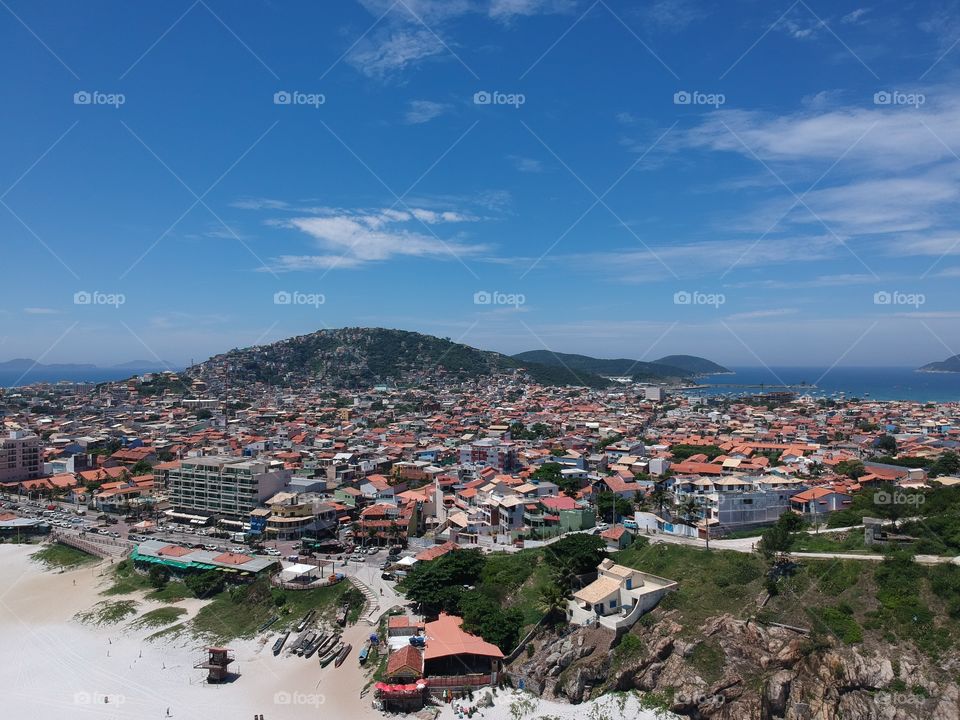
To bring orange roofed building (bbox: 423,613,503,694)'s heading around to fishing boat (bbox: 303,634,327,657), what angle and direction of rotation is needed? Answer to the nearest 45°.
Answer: approximately 135° to its right

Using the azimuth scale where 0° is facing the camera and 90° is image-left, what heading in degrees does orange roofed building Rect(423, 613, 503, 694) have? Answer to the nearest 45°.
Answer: approximately 0°

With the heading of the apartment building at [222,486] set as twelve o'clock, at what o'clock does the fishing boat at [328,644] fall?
The fishing boat is roughly at 10 o'clock from the apartment building.

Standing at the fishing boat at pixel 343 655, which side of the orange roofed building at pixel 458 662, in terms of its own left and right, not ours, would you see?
right

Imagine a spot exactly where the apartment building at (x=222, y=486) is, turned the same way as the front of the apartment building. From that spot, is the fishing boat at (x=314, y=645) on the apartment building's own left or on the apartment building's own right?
on the apartment building's own left

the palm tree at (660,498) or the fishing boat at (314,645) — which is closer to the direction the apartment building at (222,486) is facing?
the fishing boat

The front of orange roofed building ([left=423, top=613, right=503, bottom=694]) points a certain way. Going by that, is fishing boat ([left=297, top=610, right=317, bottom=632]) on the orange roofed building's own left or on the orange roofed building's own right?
on the orange roofed building's own right

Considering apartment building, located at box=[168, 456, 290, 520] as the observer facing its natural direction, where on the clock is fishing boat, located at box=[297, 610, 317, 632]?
The fishing boat is roughly at 10 o'clock from the apartment building.

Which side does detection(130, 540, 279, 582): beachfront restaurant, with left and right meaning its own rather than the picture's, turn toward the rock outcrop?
left

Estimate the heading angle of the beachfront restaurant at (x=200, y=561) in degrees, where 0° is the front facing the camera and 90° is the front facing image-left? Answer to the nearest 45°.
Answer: approximately 45°
